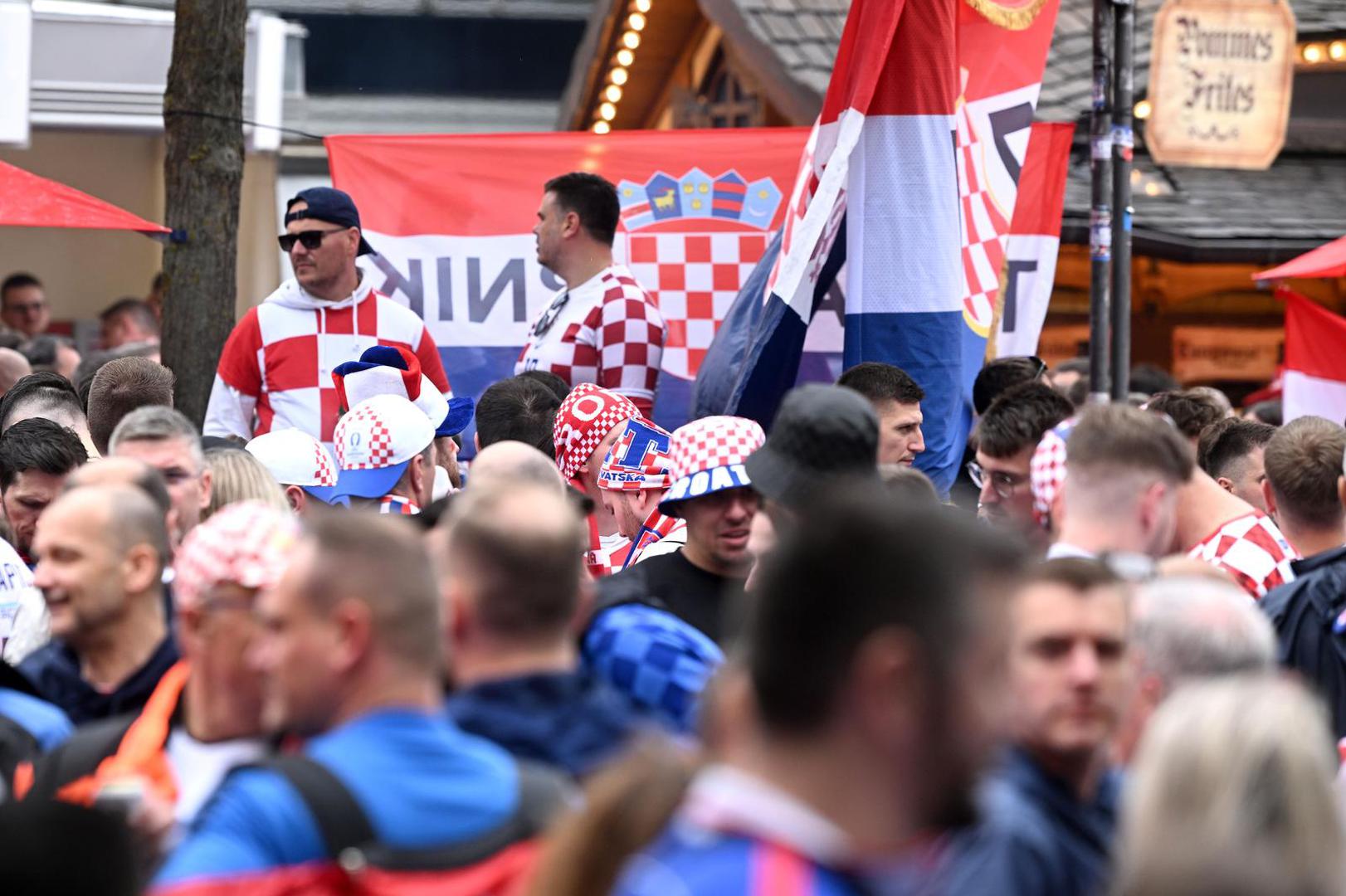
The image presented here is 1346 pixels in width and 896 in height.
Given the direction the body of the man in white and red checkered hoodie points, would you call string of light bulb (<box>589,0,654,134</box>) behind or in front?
behind

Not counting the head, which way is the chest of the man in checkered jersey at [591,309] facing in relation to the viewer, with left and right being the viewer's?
facing to the left of the viewer

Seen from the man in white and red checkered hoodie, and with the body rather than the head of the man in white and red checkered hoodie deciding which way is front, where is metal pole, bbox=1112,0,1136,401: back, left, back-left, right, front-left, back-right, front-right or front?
left

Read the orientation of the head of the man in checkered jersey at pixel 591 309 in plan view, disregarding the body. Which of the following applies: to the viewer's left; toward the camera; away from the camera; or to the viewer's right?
to the viewer's left
